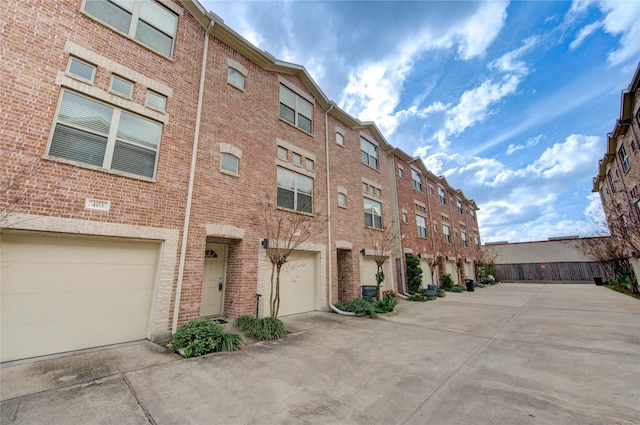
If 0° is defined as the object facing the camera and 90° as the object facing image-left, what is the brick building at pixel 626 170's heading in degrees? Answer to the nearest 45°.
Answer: approximately 90°

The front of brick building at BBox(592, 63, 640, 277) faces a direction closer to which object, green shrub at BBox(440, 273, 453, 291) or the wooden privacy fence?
the green shrub

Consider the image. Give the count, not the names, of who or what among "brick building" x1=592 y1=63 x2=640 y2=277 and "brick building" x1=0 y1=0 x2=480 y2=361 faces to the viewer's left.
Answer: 1

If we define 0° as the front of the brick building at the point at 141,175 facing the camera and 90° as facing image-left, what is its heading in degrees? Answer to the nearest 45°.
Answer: approximately 315°

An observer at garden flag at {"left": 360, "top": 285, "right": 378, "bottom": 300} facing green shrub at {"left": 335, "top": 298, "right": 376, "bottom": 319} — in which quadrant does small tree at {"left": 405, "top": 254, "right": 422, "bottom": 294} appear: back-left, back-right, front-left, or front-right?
back-left

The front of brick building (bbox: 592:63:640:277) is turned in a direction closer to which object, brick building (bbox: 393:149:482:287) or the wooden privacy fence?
the brick building

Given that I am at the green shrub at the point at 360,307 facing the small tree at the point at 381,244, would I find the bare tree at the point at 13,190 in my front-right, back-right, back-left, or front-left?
back-left

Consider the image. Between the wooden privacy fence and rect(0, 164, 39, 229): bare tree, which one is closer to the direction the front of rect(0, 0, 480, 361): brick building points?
the wooden privacy fence

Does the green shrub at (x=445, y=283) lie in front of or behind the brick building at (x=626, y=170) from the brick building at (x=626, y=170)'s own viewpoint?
in front

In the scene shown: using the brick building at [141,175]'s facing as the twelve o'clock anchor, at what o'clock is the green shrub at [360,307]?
The green shrub is roughly at 10 o'clock from the brick building.

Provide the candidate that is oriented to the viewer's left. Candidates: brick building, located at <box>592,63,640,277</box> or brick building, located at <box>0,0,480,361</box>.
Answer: brick building, located at <box>592,63,640,277</box>

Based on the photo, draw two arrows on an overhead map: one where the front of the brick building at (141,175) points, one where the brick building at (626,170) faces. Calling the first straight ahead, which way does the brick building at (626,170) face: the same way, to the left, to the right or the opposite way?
the opposite way
